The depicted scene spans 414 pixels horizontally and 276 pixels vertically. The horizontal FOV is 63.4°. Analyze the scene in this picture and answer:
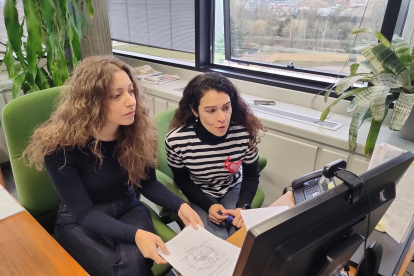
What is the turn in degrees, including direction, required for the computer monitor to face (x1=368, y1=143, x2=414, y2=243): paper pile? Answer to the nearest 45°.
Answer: approximately 90° to its right

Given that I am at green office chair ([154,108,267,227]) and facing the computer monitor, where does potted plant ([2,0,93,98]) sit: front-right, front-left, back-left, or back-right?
back-right

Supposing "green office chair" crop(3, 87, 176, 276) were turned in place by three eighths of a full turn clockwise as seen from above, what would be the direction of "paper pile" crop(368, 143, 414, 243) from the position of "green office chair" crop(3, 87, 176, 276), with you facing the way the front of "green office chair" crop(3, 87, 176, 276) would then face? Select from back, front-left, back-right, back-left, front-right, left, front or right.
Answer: back-left

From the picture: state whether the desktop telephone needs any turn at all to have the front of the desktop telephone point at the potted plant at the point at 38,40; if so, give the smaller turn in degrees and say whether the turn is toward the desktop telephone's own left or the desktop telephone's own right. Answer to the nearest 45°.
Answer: approximately 45° to the desktop telephone's own right

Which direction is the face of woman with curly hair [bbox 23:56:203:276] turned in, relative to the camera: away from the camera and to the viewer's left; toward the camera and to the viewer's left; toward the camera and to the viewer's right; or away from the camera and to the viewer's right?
toward the camera and to the viewer's right

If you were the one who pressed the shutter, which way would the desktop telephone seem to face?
facing the viewer and to the left of the viewer

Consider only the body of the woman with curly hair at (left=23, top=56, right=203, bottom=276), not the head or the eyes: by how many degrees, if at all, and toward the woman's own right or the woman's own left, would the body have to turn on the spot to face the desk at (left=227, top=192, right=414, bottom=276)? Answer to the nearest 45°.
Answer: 0° — they already face it

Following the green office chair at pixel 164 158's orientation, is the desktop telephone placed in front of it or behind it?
in front

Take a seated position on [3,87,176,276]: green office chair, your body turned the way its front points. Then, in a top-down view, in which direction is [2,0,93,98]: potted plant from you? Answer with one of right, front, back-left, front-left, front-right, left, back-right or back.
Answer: back-left

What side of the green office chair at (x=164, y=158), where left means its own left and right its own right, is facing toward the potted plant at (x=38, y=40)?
back

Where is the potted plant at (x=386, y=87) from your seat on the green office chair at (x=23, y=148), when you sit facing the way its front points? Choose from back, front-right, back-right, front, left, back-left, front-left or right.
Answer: front-left

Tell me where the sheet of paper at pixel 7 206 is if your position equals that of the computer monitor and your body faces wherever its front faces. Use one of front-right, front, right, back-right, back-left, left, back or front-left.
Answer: front-left

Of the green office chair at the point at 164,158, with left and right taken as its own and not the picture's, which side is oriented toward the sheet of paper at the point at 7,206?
right

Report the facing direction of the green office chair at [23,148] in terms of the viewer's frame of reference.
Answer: facing the viewer and to the right of the viewer
